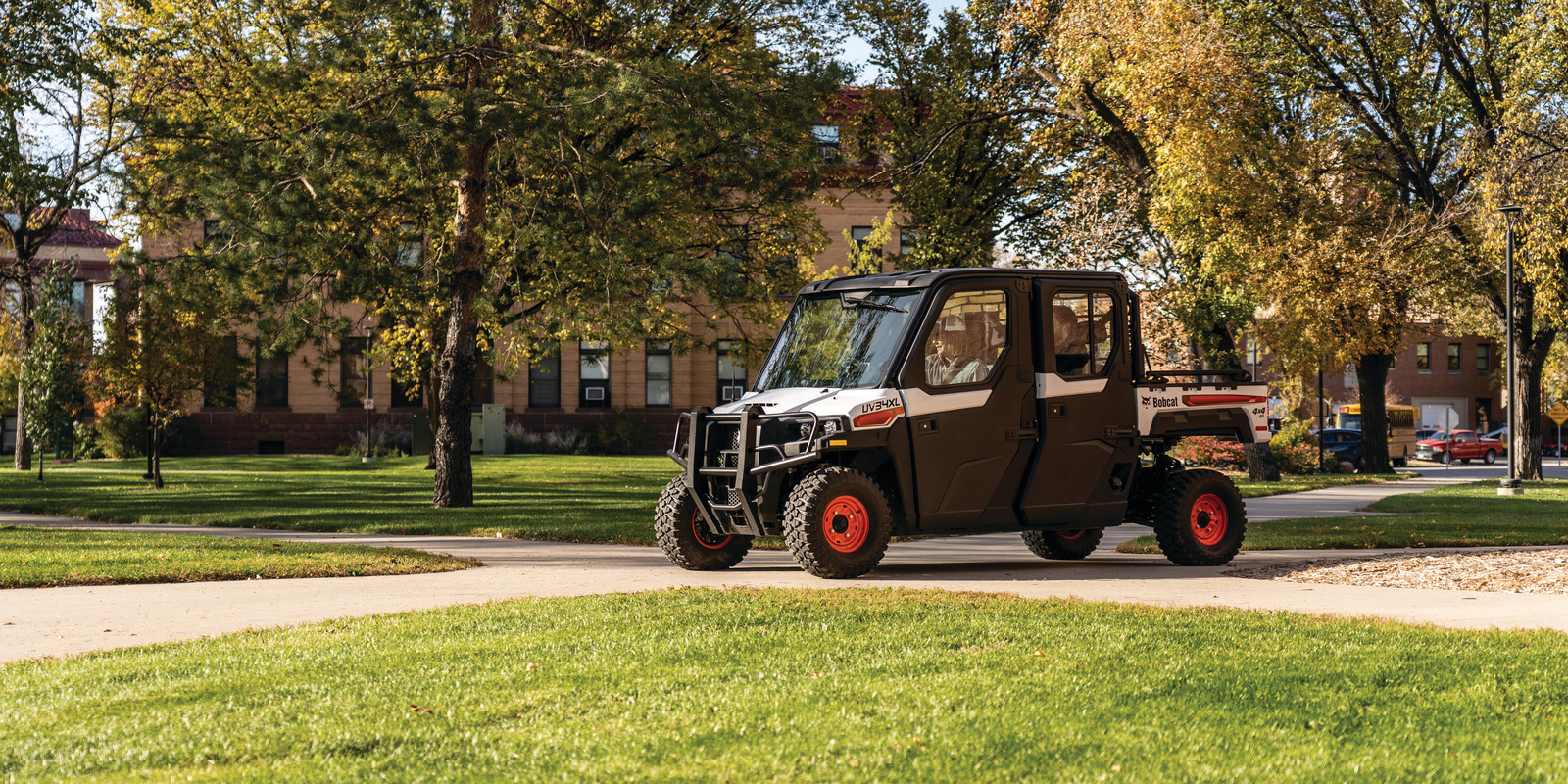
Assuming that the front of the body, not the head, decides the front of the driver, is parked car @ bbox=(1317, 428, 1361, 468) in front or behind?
behind

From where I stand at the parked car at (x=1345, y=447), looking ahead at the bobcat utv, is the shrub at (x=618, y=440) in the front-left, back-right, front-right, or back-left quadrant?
front-right

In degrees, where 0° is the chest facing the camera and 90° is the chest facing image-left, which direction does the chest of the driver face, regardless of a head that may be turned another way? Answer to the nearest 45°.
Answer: approximately 45°

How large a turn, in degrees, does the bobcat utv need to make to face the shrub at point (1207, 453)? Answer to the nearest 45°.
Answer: approximately 135° to its right

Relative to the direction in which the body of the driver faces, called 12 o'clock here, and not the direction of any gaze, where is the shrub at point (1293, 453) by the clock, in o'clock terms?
The shrub is roughly at 5 o'clock from the driver.

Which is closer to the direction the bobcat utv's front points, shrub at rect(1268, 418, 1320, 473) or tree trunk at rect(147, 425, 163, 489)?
the tree trunk

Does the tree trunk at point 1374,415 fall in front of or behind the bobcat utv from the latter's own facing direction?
behind

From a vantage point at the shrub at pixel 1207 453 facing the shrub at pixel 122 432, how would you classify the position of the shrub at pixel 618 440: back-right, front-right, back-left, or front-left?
front-right

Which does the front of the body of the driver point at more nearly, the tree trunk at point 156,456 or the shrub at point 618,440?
the tree trunk

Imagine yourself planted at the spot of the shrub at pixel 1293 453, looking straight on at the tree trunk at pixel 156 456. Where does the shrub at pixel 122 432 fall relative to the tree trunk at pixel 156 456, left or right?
right

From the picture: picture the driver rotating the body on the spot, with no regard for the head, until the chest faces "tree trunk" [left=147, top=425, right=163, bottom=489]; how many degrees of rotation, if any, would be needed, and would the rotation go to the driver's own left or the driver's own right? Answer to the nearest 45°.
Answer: approximately 90° to the driver's own right

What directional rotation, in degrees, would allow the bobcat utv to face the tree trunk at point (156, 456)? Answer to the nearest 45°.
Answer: approximately 90° to its right

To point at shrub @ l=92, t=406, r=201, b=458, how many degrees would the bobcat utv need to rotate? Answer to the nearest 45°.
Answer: approximately 90° to its right

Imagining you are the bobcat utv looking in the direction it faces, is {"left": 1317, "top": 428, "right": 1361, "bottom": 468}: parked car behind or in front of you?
behind

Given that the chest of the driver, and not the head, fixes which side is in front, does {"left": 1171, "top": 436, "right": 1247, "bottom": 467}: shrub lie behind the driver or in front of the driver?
behind
